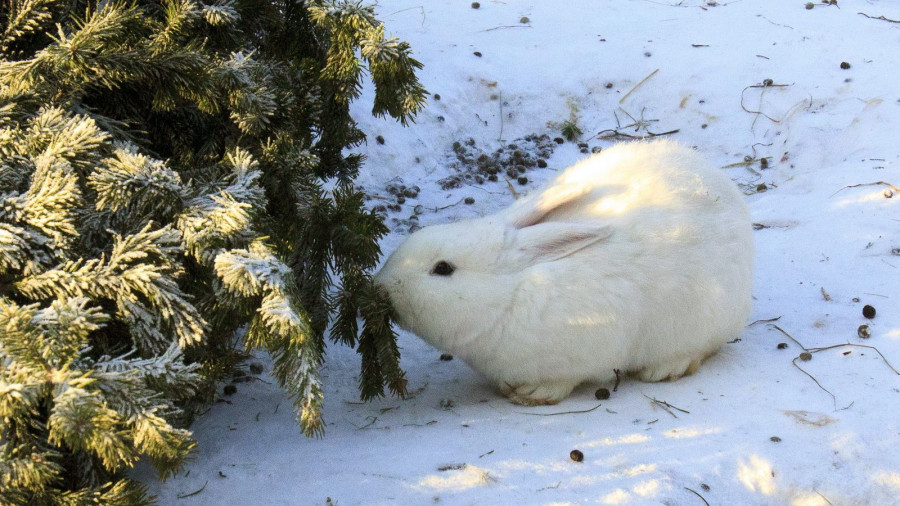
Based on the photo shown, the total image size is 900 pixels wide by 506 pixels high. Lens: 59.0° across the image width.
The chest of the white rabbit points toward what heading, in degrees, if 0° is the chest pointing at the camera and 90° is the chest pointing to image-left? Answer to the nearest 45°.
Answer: approximately 90°

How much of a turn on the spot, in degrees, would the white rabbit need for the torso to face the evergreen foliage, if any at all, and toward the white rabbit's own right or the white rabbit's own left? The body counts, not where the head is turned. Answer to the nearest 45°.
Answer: approximately 45° to the white rabbit's own left
